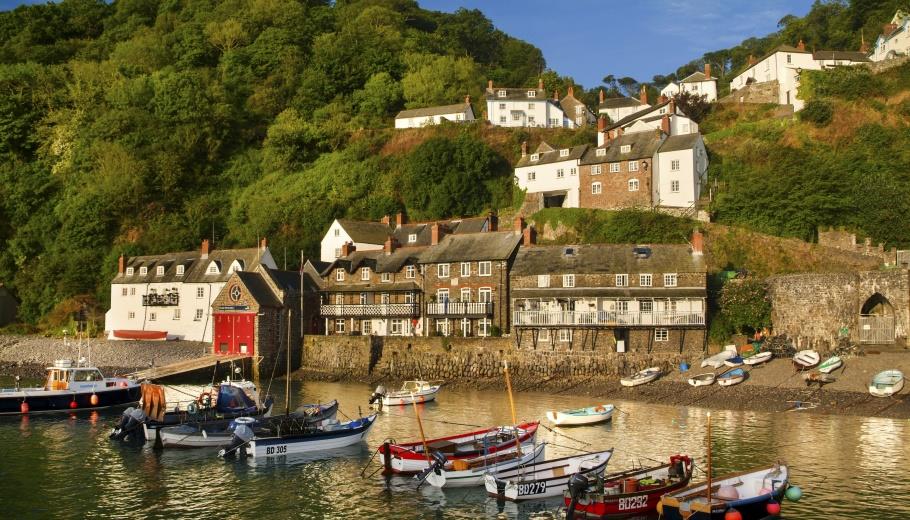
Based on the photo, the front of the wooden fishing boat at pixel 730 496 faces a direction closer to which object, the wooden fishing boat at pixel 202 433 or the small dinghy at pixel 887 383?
the small dinghy

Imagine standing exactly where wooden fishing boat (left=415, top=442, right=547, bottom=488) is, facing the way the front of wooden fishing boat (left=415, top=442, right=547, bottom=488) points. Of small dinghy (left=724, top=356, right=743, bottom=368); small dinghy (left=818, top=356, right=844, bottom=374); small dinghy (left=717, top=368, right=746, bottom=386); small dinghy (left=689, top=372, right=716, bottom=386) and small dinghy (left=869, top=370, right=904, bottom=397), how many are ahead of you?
5

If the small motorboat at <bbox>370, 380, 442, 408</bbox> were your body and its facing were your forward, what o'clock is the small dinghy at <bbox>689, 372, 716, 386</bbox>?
the small dinghy at <bbox>689, 372, 716, 386</bbox> is roughly at 12 o'clock from the small motorboat at <bbox>370, 380, 442, 408</bbox>.

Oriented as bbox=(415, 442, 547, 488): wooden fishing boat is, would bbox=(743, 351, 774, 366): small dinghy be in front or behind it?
in front

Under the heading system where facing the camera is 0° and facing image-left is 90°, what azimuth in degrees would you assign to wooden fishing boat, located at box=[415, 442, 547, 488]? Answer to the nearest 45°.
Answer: approximately 225°

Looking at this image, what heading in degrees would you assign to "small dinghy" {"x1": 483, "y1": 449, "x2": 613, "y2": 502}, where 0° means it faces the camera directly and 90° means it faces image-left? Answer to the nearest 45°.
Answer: approximately 225°

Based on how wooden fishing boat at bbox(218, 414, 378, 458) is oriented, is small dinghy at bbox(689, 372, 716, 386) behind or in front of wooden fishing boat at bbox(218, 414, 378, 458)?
in front

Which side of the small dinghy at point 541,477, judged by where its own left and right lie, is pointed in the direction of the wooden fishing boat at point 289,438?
left

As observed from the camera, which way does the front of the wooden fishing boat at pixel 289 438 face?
facing away from the viewer and to the right of the viewer

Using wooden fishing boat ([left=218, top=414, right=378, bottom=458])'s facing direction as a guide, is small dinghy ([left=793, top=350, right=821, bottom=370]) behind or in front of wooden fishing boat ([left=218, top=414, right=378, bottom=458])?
in front

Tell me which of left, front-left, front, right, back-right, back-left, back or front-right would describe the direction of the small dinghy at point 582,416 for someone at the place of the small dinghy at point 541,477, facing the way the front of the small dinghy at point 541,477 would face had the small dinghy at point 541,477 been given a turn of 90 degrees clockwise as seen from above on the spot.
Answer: back-left

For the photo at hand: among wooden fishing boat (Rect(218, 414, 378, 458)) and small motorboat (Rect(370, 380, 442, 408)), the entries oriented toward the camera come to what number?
0

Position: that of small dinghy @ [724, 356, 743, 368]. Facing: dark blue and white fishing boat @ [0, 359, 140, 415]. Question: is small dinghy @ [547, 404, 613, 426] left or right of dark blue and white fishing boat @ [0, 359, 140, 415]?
left

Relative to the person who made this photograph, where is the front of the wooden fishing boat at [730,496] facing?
facing away from the viewer and to the right of the viewer

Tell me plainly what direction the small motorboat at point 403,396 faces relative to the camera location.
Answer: facing to the right of the viewer

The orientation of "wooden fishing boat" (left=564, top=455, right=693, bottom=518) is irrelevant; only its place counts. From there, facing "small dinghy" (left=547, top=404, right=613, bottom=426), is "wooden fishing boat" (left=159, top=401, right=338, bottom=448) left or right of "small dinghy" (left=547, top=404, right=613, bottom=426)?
left
